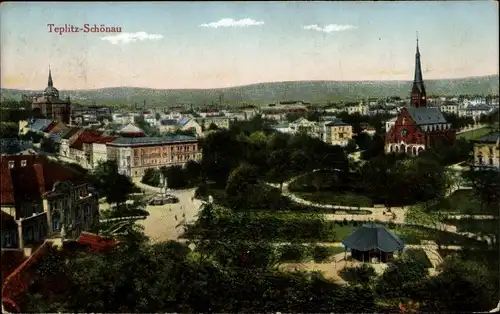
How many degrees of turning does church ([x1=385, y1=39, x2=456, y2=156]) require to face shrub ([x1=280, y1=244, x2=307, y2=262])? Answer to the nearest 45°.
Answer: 0° — it already faces it

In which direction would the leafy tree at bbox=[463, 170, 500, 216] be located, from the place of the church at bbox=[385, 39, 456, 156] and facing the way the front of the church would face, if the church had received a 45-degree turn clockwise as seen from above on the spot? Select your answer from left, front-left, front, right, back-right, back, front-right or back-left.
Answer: left

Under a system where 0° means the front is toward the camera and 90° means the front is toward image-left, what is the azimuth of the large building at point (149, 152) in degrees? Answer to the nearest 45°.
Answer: approximately 315°

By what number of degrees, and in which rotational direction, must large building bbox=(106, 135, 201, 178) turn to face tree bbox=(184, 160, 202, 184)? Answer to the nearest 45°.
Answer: approximately 45° to its left

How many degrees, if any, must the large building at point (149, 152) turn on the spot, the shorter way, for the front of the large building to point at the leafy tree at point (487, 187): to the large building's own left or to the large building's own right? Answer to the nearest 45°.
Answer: approximately 45° to the large building's own left

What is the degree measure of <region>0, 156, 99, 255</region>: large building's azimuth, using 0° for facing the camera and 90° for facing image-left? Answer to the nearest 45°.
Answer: approximately 315°

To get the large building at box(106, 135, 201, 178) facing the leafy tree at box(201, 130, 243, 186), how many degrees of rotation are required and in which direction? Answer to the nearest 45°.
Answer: approximately 45° to its left
